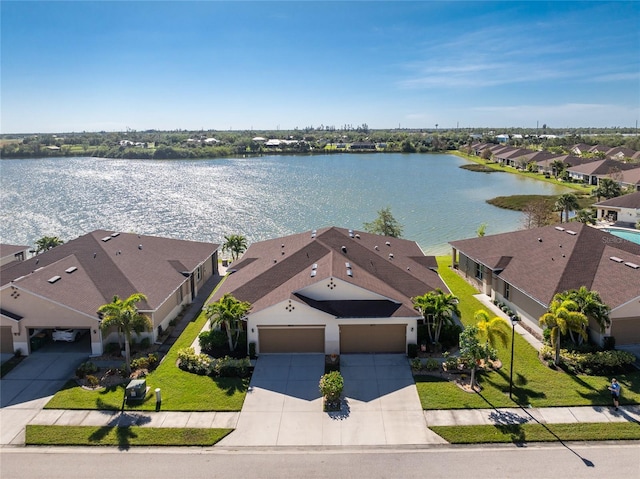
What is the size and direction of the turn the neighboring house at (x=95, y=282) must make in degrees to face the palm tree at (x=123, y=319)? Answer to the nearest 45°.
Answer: approximately 45° to its left

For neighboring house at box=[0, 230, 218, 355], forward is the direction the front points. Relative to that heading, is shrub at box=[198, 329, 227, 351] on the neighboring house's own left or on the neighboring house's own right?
on the neighboring house's own left

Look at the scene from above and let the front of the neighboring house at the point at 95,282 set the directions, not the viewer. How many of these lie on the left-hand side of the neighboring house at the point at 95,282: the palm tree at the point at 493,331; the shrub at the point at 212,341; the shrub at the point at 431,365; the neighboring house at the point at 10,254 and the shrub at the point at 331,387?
4

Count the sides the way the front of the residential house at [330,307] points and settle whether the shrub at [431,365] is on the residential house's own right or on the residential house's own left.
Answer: on the residential house's own left

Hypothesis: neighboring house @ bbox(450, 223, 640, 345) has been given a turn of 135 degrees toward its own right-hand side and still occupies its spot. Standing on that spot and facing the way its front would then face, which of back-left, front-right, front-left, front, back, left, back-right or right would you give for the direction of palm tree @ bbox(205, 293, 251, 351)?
front-left

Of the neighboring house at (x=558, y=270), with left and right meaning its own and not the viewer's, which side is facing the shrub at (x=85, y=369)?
right

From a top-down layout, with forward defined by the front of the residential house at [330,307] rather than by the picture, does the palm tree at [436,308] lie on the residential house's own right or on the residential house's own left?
on the residential house's own left

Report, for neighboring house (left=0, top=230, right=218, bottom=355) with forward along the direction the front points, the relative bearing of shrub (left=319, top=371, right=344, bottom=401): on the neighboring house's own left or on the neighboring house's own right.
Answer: on the neighboring house's own left

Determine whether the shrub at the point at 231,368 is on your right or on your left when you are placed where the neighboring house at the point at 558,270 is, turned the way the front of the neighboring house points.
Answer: on your right

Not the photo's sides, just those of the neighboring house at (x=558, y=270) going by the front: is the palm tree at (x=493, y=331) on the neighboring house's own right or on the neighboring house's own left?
on the neighboring house's own right
